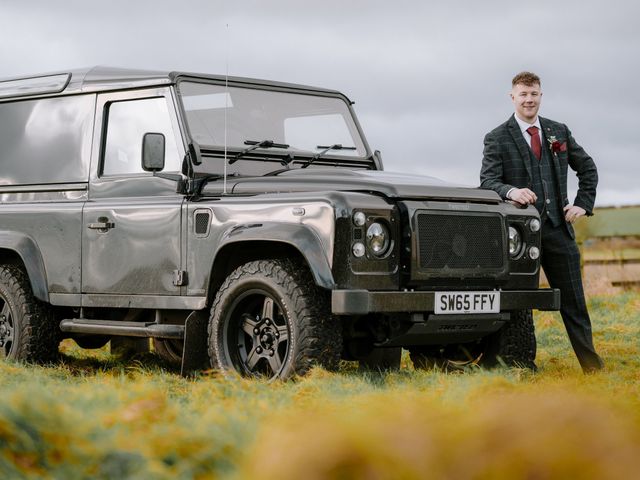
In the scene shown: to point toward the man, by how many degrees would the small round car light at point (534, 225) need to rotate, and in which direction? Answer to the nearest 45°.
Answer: approximately 135° to its left

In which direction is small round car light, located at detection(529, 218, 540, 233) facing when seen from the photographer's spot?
facing the viewer and to the right of the viewer

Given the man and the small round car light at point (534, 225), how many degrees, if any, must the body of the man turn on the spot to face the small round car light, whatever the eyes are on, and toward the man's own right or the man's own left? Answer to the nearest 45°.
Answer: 0° — they already face it

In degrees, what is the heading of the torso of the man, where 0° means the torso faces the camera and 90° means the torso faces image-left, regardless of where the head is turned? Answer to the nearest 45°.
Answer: approximately 0°
